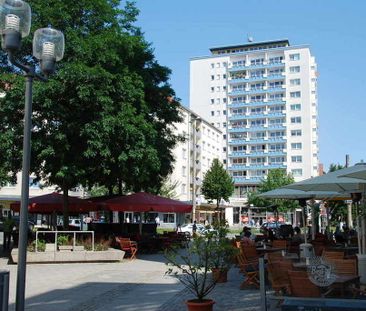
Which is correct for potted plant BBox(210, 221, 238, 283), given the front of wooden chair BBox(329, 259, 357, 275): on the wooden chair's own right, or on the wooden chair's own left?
on the wooden chair's own left

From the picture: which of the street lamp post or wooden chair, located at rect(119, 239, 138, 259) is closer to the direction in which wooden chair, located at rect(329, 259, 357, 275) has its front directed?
the wooden chair

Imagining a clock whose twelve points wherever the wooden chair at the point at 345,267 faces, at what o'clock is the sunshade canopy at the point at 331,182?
The sunshade canopy is roughly at 12 o'clock from the wooden chair.

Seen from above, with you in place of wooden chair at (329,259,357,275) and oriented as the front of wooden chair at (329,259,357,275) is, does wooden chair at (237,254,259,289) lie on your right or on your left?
on your left

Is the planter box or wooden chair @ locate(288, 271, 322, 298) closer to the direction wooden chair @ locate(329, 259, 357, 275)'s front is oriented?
the planter box
